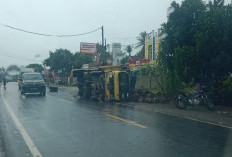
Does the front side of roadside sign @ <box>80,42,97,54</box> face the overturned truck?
yes

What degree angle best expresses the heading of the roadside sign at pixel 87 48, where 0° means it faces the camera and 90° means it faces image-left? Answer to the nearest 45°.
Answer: approximately 0°

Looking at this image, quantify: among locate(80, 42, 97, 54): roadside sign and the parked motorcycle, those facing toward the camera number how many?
1

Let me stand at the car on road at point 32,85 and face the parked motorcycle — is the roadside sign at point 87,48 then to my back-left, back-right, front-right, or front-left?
back-left
